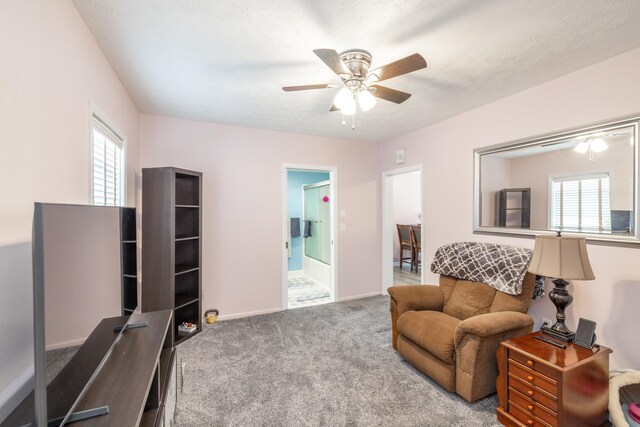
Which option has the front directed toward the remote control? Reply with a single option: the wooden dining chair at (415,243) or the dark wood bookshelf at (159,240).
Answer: the dark wood bookshelf

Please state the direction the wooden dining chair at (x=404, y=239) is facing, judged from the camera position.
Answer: facing away from the viewer and to the right of the viewer

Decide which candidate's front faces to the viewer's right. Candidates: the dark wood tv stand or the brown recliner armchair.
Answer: the dark wood tv stand

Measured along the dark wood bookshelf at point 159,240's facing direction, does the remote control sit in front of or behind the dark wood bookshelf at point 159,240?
in front

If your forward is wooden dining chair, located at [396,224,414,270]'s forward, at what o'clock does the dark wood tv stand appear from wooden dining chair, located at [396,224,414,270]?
The dark wood tv stand is roughly at 5 o'clock from the wooden dining chair.

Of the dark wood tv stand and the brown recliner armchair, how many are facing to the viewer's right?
1

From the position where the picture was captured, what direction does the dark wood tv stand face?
facing to the right of the viewer

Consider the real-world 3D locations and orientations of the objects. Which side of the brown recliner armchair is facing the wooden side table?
left

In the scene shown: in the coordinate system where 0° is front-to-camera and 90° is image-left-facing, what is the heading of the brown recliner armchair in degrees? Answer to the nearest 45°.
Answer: approximately 45°

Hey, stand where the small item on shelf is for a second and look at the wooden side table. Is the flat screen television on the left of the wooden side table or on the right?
right

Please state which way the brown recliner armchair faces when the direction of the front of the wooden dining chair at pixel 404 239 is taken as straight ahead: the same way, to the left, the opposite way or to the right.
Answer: the opposite way

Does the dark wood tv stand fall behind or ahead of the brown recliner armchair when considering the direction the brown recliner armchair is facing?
ahead
